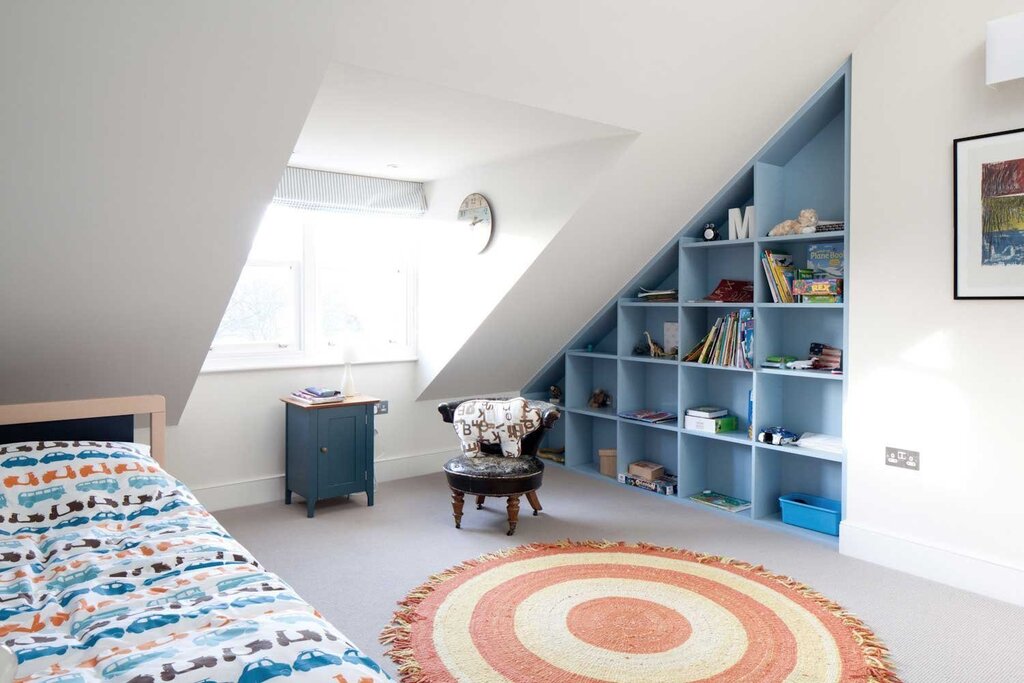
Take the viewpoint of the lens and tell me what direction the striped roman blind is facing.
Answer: facing the viewer

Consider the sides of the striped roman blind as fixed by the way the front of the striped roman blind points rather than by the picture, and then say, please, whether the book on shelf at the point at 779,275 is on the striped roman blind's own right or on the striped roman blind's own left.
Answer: on the striped roman blind's own left

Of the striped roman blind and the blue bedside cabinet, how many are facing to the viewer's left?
0

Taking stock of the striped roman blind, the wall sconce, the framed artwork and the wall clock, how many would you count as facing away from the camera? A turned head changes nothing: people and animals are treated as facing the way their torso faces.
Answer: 0

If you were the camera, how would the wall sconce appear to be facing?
facing the viewer and to the left of the viewer

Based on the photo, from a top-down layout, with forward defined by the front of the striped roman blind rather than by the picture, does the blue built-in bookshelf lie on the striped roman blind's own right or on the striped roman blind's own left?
on the striped roman blind's own left

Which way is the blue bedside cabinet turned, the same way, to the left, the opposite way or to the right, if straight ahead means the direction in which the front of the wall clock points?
to the left

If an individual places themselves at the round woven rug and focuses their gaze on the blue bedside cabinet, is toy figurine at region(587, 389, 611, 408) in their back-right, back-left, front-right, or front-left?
front-right

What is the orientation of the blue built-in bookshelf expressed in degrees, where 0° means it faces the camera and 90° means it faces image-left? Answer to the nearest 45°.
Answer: approximately 45°

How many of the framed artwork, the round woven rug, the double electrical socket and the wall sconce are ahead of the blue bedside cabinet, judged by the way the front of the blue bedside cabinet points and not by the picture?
4

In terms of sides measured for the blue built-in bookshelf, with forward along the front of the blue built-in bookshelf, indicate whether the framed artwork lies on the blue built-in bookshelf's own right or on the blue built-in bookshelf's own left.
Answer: on the blue built-in bookshelf's own left

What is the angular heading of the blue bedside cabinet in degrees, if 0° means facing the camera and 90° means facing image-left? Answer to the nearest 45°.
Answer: approximately 315°

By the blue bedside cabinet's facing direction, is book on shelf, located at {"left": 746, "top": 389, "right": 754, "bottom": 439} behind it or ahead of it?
ahead
